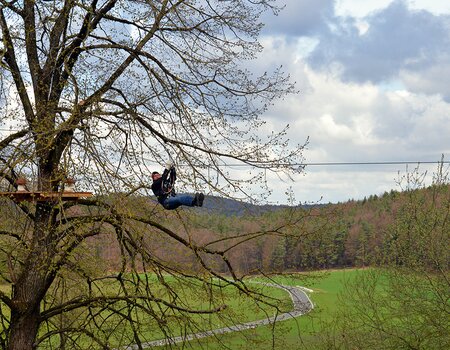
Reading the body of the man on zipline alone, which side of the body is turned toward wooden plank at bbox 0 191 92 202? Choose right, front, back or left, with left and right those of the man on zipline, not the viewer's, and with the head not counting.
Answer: back

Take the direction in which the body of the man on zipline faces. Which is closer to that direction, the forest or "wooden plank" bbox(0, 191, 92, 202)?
the forest

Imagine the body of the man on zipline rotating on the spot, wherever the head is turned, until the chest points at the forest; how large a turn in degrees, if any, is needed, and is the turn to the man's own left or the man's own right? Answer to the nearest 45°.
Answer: approximately 45° to the man's own left

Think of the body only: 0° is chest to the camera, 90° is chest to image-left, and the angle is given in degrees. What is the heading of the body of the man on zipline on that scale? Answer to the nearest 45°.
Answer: approximately 270°
